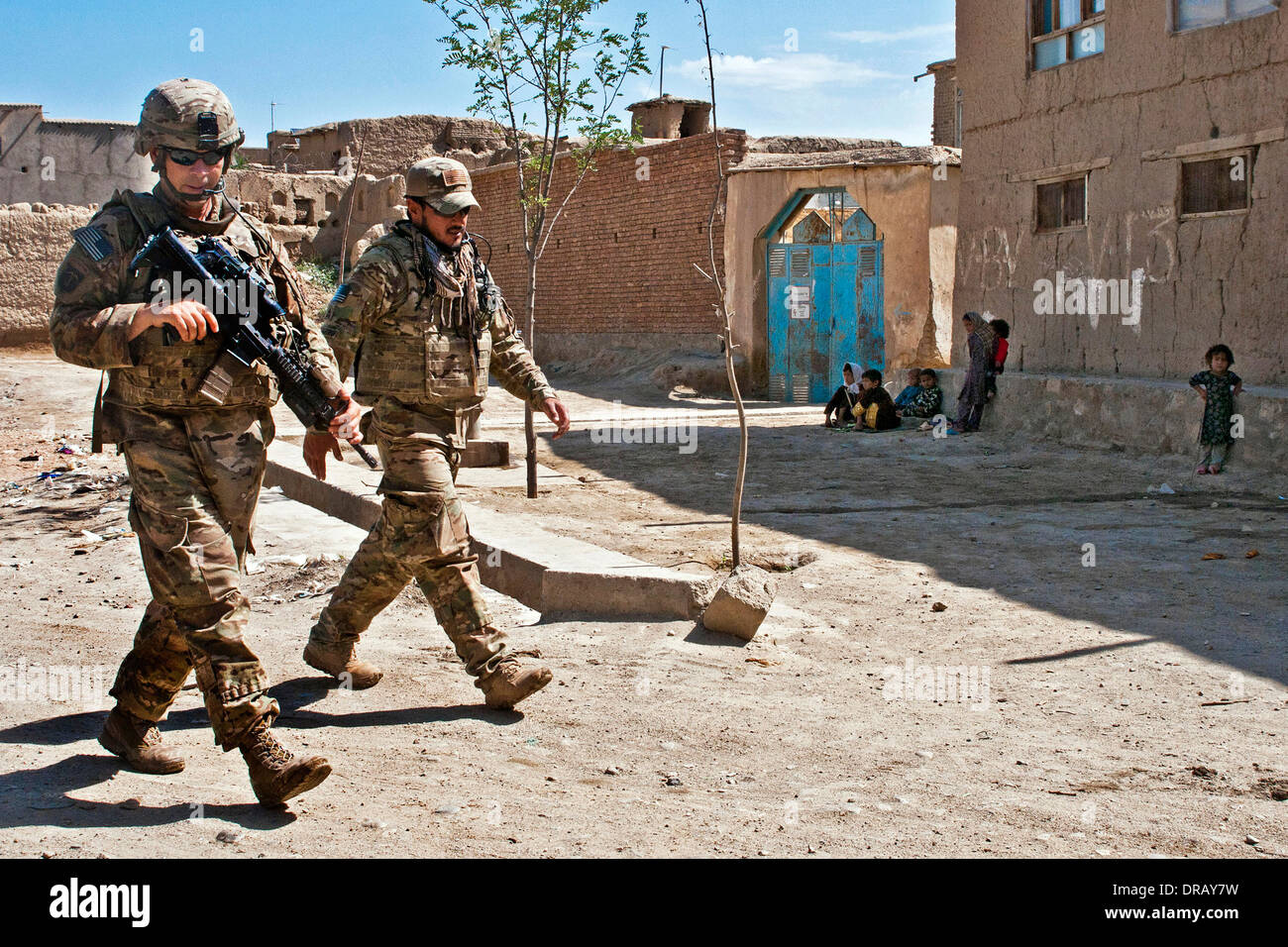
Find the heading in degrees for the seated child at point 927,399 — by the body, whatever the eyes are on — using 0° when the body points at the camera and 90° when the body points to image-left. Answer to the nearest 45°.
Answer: approximately 45°

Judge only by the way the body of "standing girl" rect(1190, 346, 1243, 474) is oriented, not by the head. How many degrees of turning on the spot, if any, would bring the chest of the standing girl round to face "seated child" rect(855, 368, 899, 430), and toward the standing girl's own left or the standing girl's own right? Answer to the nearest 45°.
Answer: approximately 135° to the standing girl's own right

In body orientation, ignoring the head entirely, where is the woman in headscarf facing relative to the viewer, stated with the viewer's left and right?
facing to the left of the viewer

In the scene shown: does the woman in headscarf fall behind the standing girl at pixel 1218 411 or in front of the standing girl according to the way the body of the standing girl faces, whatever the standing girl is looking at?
behind

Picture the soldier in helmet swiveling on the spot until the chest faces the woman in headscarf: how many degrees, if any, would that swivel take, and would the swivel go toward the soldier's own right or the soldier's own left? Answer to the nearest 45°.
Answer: approximately 90° to the soldier's own left

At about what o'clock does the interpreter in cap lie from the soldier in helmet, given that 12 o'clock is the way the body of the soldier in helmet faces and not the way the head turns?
The interpreter in cap is roughly at 9 o'clock from the soldier in helmet.
